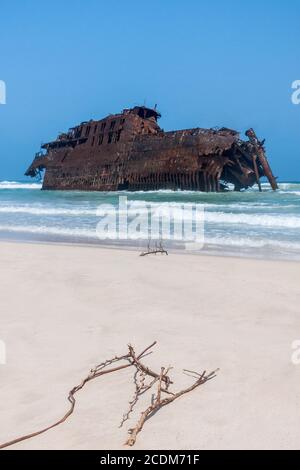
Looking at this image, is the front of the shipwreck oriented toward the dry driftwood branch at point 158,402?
no

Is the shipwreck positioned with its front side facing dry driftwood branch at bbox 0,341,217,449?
no
